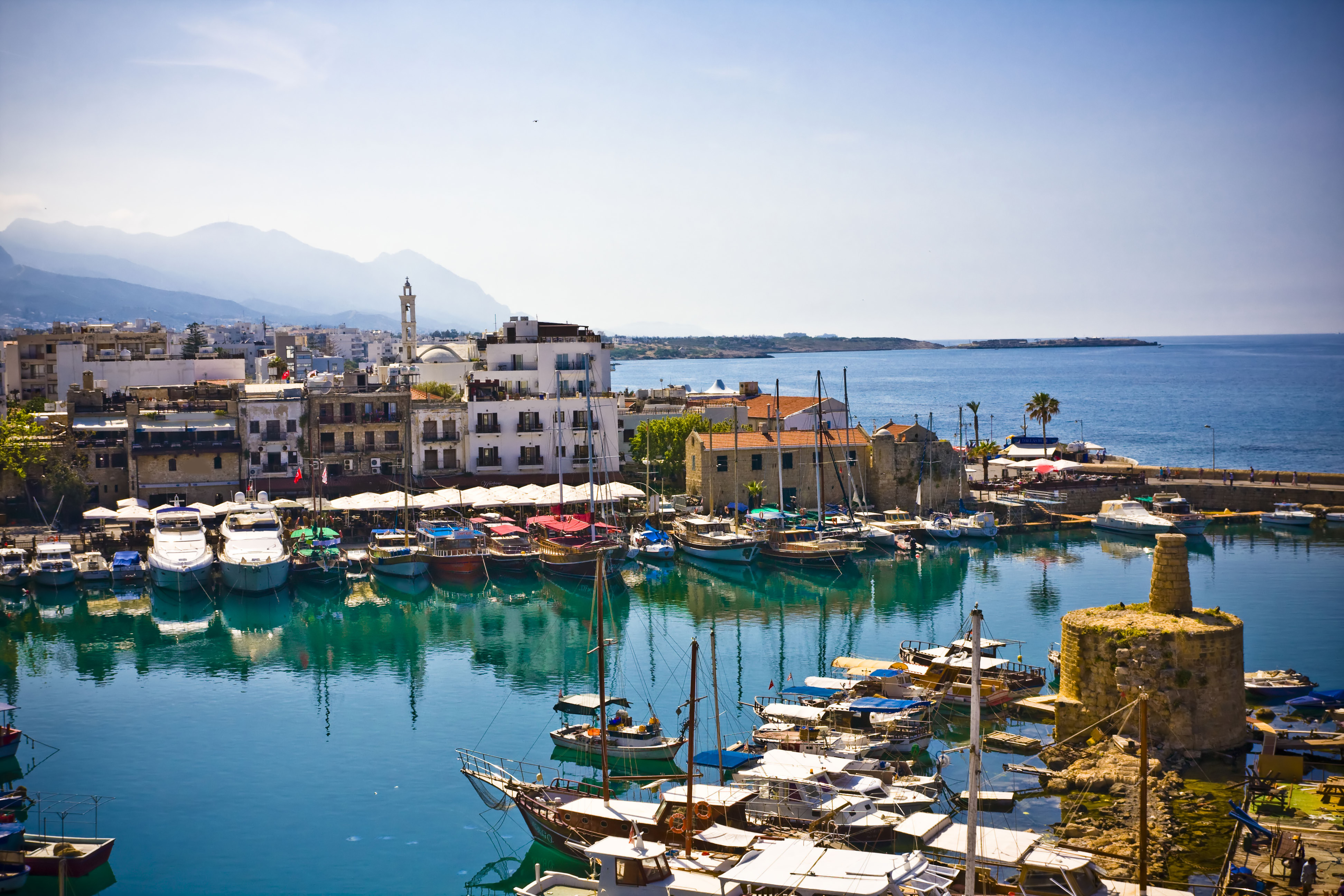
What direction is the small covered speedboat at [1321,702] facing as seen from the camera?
to the viewer's left

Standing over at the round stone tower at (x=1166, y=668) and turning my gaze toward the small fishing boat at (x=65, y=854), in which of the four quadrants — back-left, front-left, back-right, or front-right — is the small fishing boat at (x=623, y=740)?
front-right

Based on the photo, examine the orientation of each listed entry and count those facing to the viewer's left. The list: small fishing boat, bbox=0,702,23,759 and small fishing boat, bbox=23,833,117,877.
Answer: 0

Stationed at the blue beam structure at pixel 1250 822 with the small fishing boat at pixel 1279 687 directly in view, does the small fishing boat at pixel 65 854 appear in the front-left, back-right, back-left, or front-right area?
back-left

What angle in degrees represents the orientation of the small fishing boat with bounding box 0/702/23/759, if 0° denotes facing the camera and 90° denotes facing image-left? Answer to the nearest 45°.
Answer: approximately 270°

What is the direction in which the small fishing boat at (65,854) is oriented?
to the viewer's right

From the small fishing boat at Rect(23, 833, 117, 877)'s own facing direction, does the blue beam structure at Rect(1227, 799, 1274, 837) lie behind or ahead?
ahead

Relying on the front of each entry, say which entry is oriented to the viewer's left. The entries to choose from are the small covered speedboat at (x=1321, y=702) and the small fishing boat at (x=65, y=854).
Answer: the small covered speedboat at (x=1321, y=702)

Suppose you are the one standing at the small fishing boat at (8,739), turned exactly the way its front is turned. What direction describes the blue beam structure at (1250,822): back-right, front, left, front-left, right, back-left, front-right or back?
front-right
